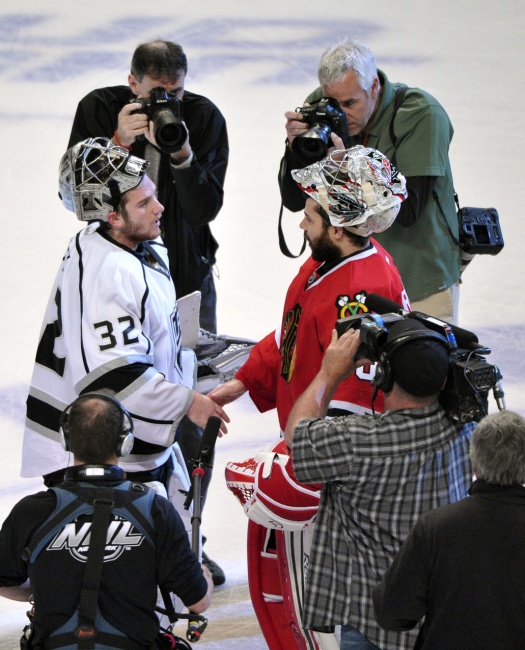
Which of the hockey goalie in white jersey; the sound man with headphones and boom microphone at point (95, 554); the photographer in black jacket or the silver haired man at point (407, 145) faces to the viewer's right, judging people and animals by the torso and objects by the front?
the hockey goalie in white jersey

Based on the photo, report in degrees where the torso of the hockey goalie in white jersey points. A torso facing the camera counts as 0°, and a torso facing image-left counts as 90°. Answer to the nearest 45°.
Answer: approximately 270°

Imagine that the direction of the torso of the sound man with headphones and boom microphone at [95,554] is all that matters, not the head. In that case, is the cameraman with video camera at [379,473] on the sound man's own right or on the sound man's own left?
on the sound man's own right

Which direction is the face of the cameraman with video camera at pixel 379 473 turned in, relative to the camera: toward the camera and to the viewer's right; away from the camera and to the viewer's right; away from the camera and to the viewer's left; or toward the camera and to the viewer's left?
away from the camera and to the viewer's left

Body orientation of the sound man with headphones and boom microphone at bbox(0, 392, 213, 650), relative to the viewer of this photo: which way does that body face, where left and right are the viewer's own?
facing away from the viewer

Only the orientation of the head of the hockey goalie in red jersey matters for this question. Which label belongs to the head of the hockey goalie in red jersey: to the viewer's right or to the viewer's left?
to the viewer's left

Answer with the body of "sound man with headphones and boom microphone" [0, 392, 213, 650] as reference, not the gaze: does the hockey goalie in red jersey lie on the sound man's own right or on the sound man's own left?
on the sound man's own right
